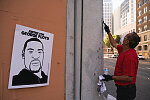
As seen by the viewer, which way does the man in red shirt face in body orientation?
to the viewer's left

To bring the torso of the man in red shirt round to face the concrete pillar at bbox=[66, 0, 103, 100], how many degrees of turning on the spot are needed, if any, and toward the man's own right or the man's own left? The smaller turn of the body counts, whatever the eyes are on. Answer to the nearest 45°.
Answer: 0° — they already face it
